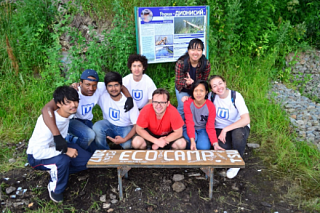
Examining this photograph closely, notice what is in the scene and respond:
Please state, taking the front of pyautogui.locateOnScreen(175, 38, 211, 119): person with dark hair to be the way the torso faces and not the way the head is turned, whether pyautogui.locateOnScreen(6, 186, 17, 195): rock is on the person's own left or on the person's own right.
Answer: on the person's own right

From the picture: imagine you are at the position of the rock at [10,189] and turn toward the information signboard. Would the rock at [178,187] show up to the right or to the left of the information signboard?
right
